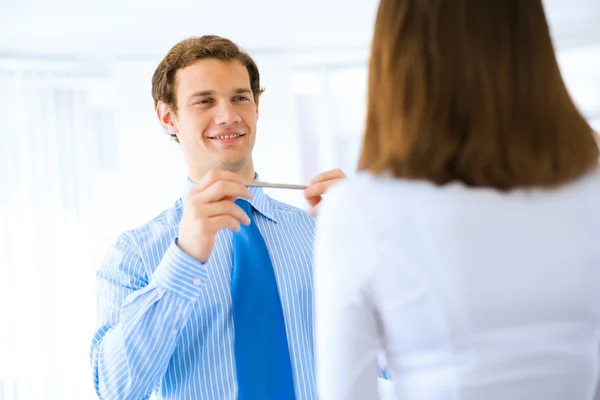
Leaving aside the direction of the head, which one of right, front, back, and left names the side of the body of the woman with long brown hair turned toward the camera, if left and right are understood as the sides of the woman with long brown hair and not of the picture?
back

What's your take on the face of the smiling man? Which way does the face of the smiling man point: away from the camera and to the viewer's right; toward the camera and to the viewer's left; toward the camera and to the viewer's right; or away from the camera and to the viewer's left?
toward the camera and to the viewer's right

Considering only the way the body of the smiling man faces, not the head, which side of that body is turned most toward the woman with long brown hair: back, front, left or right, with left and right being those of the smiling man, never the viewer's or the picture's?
front

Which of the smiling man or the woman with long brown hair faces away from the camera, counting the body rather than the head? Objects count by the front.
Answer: the woman with long brown hair

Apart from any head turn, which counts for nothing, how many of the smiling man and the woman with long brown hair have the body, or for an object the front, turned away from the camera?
1

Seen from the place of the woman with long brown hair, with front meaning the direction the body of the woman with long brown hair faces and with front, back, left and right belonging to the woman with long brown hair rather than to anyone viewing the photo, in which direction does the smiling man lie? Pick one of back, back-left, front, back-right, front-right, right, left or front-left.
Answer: front-left

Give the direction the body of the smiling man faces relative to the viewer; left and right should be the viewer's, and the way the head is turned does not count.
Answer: facing the viewer and to the right of the viewer
